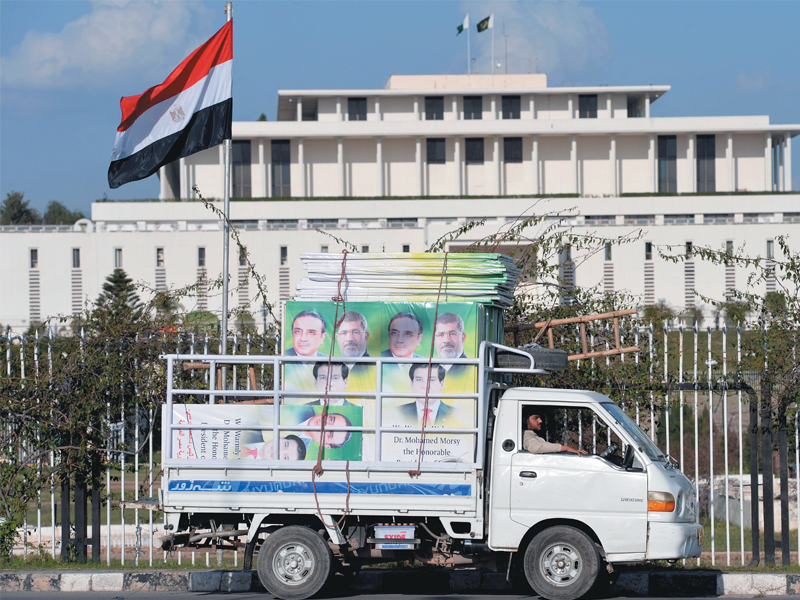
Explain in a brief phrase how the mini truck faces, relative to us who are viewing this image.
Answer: facing to the right of the viewer

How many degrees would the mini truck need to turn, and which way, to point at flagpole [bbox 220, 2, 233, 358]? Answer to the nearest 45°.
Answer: approximately 135° to its left

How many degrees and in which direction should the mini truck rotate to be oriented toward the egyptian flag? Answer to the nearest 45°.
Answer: approximately 135° to its left

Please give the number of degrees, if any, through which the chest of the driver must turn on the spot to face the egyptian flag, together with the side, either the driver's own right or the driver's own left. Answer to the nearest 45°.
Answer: approximately 135° to the driver's own left

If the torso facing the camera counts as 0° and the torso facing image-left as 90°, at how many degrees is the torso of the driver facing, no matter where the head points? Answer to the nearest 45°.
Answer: approximately 270°
